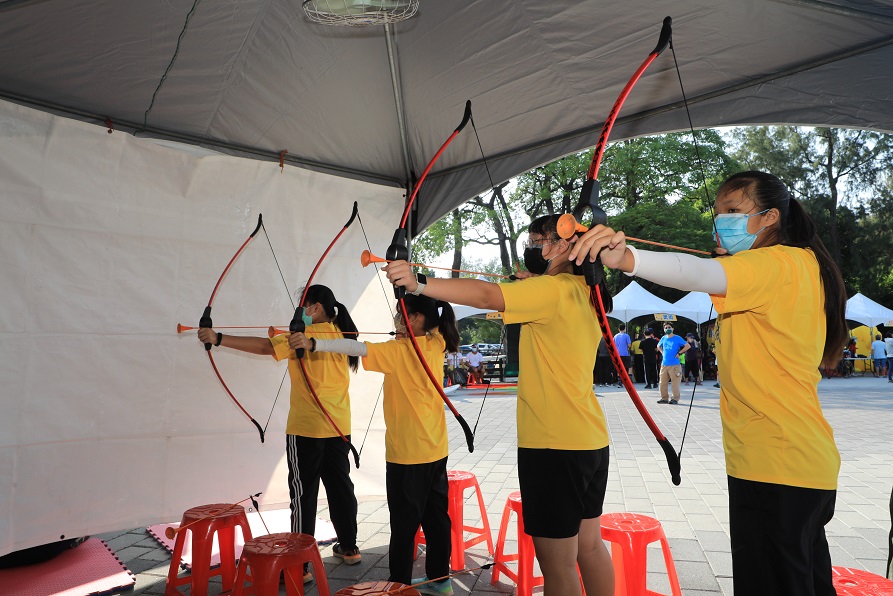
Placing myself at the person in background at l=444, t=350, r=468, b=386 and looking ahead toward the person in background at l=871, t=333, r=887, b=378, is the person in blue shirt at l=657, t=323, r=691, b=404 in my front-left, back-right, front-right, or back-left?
front-right

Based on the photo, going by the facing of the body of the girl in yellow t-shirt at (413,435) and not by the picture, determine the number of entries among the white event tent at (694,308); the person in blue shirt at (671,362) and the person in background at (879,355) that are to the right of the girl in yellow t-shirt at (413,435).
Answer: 3

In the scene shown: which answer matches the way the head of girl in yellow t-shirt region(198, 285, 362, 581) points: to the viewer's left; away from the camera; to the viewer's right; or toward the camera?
to the viewer's left

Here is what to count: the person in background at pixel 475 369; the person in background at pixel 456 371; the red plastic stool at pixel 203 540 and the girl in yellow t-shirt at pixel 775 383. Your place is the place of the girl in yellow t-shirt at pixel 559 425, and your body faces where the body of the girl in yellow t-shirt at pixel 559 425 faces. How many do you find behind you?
1

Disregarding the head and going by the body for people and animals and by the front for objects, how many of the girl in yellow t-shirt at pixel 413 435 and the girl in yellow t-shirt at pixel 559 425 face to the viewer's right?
0

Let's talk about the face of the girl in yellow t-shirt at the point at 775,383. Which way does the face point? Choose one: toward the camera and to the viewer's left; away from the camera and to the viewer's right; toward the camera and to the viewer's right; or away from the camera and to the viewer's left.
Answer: toward the camera and to the viewer's left

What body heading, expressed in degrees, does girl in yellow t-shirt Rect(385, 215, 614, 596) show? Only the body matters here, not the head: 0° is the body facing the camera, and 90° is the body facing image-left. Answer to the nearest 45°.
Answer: approximately 135°

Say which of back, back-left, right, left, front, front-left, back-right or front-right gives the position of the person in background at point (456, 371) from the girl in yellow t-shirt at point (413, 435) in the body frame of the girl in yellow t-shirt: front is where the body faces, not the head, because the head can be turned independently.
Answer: front-right

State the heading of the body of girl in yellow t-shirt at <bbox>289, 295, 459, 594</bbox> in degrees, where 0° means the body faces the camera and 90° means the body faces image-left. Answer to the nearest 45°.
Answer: approximately 135°

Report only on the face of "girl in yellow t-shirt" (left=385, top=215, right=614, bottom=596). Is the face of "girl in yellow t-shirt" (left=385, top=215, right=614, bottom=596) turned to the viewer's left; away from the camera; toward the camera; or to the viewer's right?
to the viewer's left

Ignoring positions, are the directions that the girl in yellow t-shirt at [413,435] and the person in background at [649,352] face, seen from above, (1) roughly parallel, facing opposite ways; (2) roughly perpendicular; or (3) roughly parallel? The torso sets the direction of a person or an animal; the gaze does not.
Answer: roughly perpendicular

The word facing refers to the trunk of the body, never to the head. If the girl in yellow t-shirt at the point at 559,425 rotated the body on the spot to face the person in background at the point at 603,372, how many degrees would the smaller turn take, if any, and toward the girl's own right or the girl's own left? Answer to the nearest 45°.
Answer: approximately 45° to the girl's own right

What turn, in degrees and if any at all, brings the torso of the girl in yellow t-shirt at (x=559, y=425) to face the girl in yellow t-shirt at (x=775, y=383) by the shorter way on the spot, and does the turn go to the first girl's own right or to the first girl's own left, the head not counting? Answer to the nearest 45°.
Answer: approximately 180°
